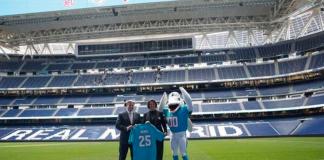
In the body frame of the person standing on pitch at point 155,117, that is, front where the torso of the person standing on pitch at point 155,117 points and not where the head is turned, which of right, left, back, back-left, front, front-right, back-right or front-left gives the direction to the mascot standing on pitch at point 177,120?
back-left

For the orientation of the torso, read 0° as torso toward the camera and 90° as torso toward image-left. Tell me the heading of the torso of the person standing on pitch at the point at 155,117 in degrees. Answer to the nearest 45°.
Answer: approximately 0°

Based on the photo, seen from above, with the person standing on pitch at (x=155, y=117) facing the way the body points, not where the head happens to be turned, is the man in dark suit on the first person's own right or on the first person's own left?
on the first person's own right
